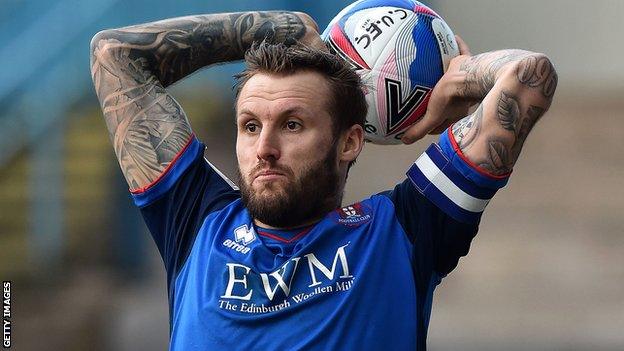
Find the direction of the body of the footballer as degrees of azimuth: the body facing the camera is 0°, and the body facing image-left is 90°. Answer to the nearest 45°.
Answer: approximately 0°
